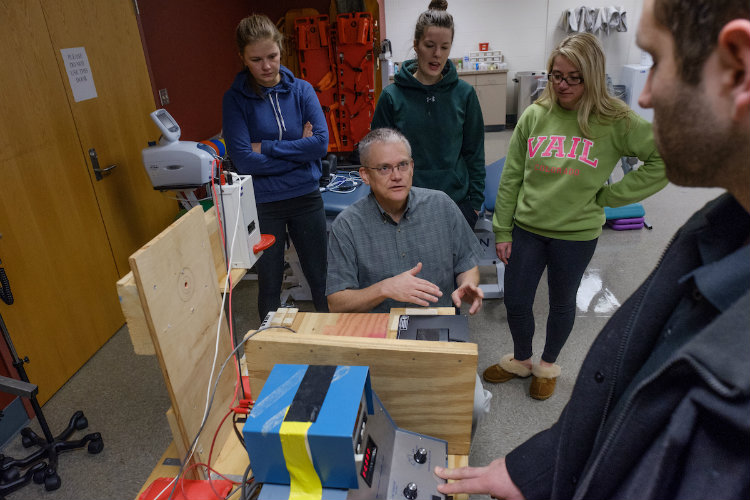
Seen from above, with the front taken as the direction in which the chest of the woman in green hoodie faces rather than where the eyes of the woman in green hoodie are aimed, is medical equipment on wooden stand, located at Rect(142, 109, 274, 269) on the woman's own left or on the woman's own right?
on the woman's own right

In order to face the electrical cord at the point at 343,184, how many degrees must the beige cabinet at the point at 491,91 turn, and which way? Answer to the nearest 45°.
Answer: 0° — it already faces it

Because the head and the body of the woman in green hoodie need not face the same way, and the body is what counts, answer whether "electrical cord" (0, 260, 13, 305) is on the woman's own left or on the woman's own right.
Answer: on the woman's own right

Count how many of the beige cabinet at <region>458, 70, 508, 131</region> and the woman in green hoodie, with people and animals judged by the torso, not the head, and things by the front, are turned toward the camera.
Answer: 2

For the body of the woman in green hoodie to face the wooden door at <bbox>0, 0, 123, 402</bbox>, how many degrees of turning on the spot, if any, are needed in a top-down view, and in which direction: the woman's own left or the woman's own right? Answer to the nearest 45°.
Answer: approximately 90° to the woman's own right

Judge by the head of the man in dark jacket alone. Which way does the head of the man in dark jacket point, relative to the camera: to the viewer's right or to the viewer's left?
to the viewer's left

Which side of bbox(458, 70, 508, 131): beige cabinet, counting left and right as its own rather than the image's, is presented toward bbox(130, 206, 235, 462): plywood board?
front

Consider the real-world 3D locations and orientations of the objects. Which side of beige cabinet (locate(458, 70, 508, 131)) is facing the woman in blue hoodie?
front

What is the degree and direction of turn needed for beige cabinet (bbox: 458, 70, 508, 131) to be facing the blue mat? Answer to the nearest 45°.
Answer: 0° — it already faces it

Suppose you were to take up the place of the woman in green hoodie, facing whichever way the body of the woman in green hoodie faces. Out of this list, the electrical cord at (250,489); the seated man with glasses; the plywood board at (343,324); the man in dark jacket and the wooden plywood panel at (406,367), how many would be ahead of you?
5

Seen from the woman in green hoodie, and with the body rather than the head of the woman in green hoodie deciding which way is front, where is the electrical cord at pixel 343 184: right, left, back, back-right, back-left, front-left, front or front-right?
back-right

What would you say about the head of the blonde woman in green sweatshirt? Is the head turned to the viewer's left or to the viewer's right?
to the viewer's left

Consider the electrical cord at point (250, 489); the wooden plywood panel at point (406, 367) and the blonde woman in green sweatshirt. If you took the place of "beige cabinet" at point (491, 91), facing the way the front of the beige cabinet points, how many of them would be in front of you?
3

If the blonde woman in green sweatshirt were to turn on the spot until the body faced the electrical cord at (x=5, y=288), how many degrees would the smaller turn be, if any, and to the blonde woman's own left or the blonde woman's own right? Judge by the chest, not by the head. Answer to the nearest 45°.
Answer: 0° — they already face it
